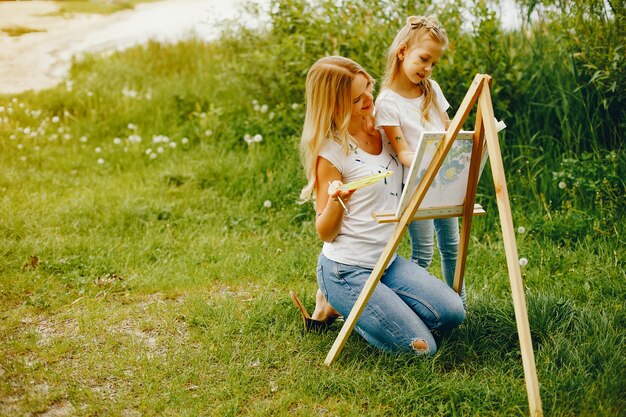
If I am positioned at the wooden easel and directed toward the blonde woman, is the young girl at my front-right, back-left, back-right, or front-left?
front-right

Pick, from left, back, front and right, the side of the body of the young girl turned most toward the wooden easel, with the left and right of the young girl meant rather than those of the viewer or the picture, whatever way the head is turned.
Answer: front

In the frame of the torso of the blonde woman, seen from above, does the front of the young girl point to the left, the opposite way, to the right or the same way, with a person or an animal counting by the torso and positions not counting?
the same way

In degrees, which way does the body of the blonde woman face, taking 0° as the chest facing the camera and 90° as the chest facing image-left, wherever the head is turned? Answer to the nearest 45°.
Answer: approximately 315°

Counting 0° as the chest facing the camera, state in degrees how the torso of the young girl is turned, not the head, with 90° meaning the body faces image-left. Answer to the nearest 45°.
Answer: approximately 315°

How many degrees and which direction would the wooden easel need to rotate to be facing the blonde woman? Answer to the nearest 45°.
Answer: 0° — it already faces them

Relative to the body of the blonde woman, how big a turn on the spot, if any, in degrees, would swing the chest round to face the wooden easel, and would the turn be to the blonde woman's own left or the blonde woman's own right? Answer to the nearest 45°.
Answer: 0° — they already face it

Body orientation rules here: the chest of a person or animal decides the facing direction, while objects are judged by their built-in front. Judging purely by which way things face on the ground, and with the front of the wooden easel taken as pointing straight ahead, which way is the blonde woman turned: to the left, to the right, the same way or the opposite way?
the opposite way

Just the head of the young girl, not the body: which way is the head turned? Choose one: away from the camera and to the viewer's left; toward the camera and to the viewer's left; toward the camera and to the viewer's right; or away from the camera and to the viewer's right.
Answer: toward the camera and to the viewer's right
